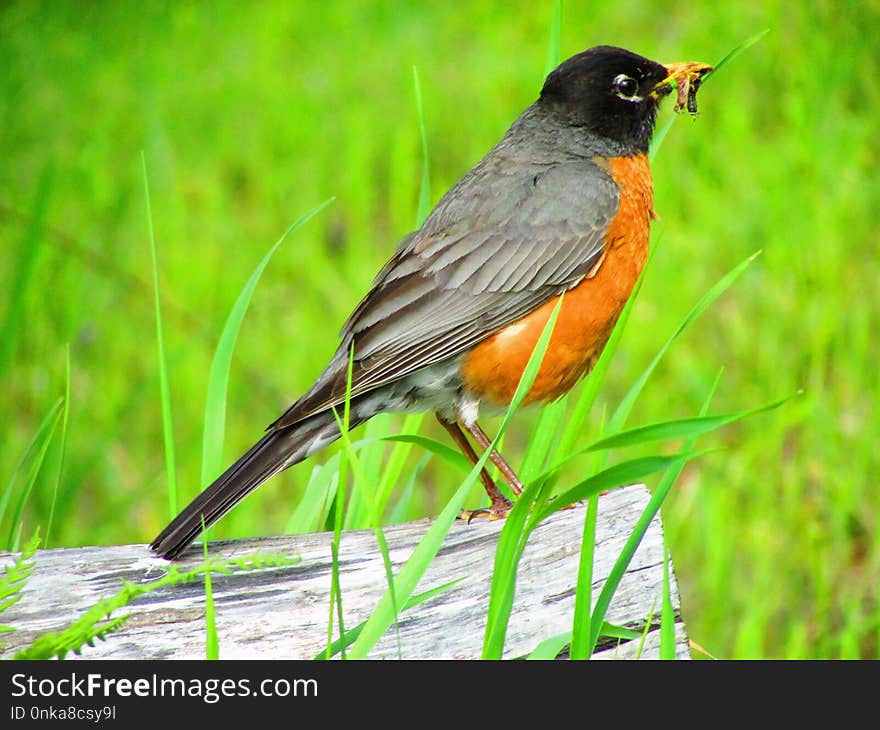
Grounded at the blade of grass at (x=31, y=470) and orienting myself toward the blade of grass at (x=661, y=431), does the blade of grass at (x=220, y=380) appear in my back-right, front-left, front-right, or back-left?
front-left

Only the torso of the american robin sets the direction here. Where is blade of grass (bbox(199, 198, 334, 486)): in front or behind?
behind

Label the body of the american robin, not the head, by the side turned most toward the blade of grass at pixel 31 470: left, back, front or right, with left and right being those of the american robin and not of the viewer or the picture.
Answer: back

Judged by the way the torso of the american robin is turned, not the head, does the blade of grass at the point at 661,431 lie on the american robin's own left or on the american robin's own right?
on the american robin's own right

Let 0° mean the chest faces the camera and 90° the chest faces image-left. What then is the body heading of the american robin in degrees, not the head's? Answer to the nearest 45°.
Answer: approximately 270°
